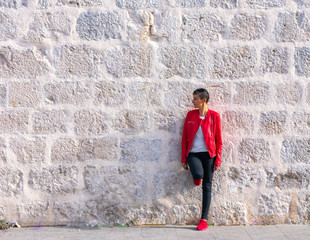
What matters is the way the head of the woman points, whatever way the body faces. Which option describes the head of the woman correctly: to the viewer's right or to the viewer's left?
to the viewer's left

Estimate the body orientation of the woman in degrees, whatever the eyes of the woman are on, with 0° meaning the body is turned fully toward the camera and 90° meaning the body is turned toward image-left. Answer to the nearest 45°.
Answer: approximately 0°
